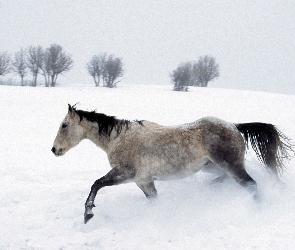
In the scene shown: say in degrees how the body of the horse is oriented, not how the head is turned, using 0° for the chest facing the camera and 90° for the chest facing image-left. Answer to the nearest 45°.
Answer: approximately 90°
